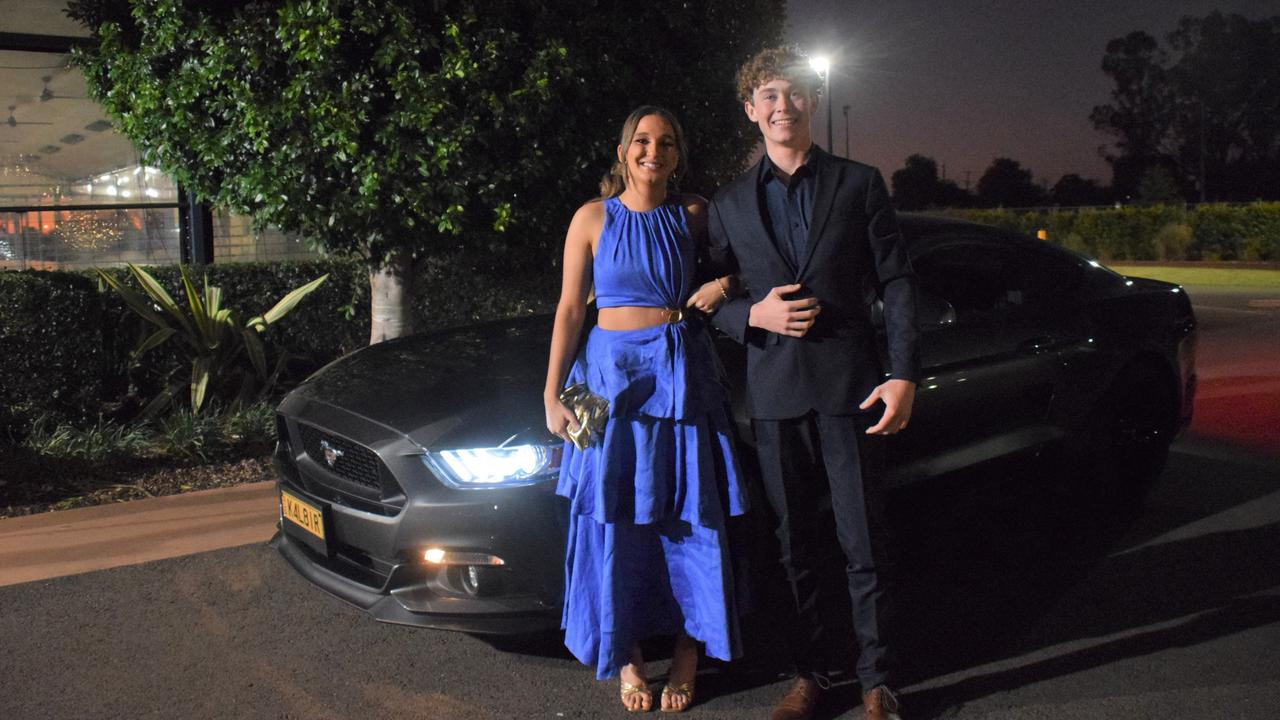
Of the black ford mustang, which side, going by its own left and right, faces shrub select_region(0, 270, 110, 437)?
right

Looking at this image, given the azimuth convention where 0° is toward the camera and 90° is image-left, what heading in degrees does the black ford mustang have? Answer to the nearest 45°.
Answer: approximately 45°

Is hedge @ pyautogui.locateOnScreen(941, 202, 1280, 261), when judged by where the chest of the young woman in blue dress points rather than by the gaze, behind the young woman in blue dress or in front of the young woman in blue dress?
behind

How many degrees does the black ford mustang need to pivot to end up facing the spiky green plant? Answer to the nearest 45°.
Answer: approximately 90° to its right

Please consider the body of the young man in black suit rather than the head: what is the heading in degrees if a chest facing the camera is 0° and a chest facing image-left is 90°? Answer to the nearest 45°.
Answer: approximately 0°

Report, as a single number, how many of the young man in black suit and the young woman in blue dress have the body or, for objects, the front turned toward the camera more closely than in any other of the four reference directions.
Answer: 2

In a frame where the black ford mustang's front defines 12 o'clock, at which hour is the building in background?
The building in background is roughly at 3 o'clock from the black ford mustang.

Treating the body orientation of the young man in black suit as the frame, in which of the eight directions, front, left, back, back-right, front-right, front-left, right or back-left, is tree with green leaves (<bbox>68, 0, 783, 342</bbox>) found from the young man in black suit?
back-right
